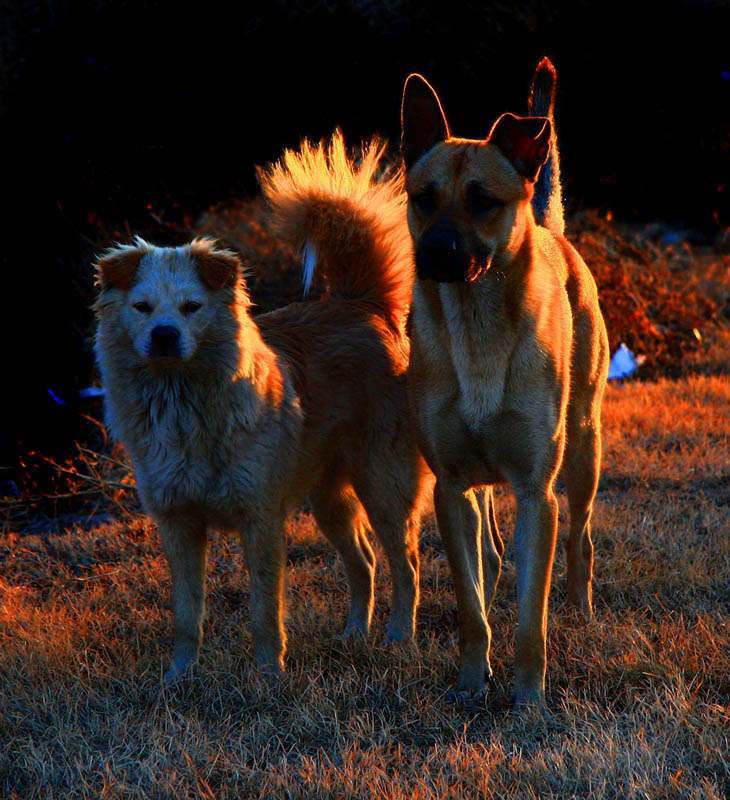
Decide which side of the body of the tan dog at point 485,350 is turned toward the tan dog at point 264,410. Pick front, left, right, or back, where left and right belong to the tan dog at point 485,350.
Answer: right

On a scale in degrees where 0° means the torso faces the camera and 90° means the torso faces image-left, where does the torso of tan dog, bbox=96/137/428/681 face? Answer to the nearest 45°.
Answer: approximately 45°

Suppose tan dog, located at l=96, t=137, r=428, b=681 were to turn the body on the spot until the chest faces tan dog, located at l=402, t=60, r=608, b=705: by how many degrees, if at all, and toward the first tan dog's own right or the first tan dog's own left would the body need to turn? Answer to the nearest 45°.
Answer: approximately 90° to the first tan dog's own left

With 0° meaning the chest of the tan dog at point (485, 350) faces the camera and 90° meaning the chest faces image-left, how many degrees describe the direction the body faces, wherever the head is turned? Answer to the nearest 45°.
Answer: approximately 0°
